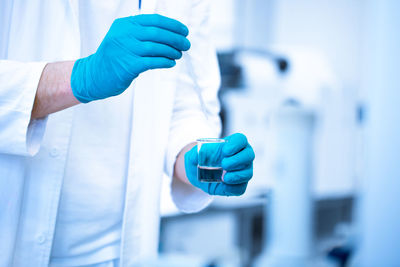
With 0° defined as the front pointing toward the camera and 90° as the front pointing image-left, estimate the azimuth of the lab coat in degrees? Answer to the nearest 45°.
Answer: approximately 315°
